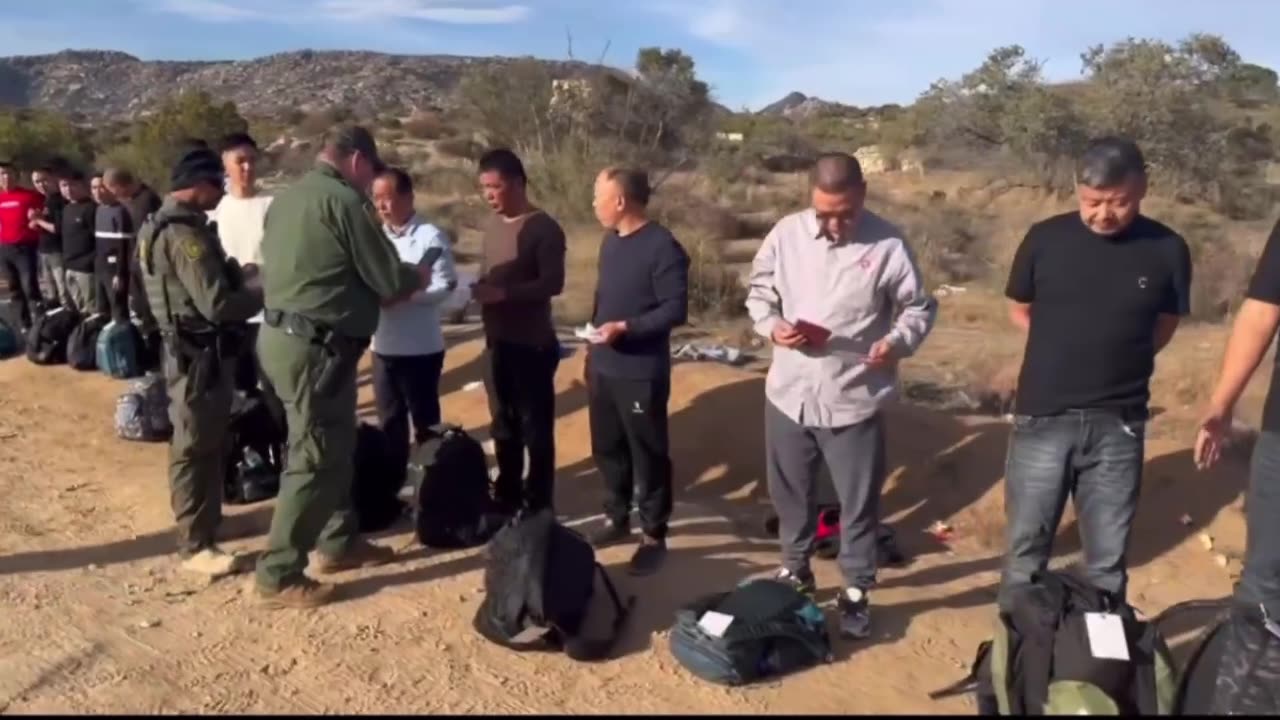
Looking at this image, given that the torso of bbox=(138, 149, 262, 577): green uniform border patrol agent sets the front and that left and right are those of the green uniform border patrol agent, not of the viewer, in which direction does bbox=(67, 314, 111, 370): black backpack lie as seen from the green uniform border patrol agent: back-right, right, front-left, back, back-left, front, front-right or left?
left

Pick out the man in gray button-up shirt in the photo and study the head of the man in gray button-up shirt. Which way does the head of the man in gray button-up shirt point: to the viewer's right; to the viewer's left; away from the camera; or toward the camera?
toward the camera

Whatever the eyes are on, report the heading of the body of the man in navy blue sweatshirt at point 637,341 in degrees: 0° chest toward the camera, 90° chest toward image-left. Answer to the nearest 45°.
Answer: approximately 45°

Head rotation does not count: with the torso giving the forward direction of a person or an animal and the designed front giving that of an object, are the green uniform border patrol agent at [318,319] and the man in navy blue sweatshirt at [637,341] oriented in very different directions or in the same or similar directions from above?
very different directions

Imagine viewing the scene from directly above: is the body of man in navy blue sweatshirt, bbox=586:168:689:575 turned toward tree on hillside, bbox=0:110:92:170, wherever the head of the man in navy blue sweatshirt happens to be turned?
no

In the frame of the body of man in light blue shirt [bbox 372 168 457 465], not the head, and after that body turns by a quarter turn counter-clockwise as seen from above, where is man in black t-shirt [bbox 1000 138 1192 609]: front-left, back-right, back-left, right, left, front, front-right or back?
front

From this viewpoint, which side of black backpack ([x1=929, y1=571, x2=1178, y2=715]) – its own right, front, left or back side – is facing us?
front

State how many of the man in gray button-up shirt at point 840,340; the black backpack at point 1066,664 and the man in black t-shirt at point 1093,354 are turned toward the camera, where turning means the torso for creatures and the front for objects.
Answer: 3

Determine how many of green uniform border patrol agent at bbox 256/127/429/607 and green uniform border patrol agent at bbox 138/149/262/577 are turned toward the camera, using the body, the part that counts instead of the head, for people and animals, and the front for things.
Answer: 0

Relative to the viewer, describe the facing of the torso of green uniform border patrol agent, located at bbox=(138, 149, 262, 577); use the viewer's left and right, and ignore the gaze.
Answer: facing to the right of the viewer

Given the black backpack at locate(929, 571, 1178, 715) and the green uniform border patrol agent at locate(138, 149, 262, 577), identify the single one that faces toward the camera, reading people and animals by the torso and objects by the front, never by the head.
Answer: the black backpack

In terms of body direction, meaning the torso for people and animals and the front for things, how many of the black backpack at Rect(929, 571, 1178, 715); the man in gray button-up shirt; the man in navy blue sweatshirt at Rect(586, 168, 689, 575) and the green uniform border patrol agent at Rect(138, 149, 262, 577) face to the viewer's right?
1

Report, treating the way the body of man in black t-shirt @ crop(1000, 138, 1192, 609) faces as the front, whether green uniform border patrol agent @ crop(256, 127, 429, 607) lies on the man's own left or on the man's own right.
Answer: on the man's own right

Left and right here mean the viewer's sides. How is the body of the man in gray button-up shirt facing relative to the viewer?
facing the viewer

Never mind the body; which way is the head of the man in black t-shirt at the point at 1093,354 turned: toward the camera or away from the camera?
toward the camera

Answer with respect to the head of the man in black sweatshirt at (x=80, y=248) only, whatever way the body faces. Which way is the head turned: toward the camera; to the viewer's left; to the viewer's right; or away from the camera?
toward the camera

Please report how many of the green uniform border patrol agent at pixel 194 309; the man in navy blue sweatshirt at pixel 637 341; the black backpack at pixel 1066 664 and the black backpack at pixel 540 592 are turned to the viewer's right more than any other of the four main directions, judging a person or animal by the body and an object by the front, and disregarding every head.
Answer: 1
